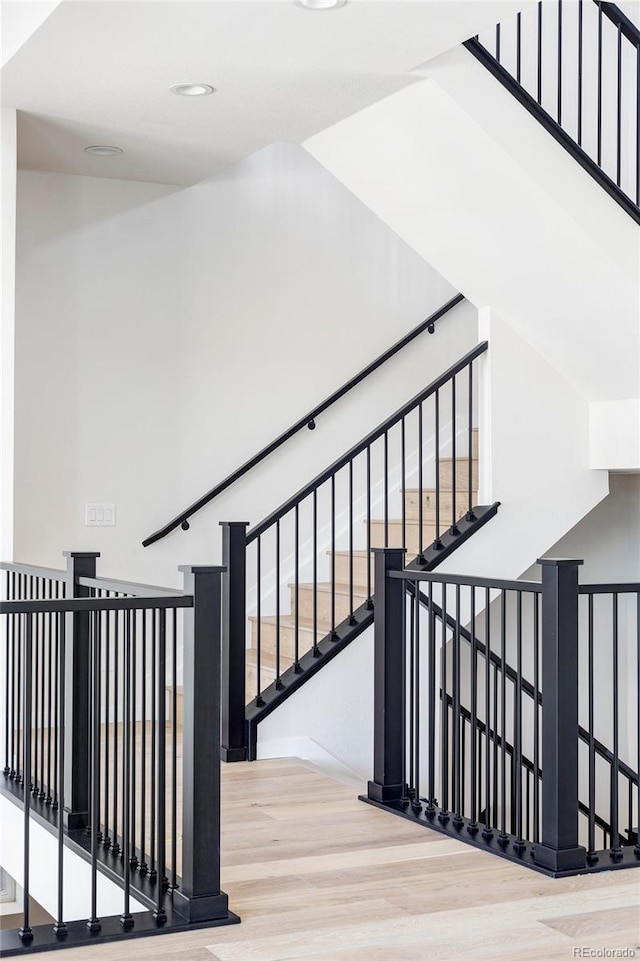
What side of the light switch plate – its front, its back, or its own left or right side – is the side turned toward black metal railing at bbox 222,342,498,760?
left

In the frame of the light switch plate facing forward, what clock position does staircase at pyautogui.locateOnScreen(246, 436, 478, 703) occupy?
The staircase is roughly at 9 o'clock from the light switch plate.

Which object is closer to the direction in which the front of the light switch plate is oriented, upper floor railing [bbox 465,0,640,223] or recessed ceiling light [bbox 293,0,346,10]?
the recessed ceiling light

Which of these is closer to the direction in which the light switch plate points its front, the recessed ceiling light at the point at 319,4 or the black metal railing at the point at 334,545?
the recessed ceiling light

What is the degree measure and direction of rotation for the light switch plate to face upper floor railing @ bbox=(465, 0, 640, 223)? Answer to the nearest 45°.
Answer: approximately 90° to its left

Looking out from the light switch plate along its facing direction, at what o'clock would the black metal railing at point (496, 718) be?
The black metal railing is roughly at 11 o'clock from the light switch plate.

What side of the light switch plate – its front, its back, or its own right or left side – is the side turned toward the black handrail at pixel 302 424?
left

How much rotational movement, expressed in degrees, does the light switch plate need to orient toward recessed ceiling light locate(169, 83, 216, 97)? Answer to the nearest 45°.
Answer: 0° — it already faces it

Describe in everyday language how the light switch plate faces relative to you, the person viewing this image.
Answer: facing the viewer

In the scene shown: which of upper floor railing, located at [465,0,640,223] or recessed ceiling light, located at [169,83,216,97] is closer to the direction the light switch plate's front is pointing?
the recessed ceiling light

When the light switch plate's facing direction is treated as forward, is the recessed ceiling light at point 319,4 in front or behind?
in front
